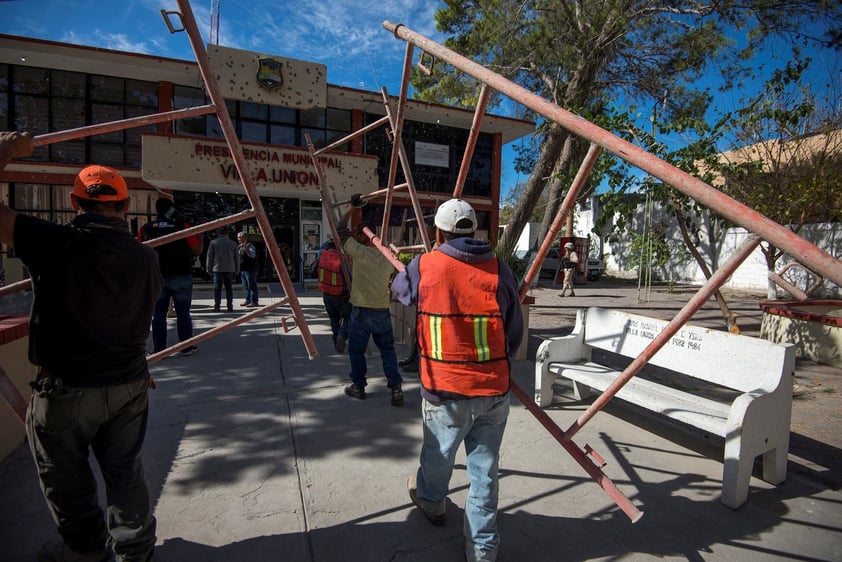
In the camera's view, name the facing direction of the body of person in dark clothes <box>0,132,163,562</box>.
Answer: away from the camera

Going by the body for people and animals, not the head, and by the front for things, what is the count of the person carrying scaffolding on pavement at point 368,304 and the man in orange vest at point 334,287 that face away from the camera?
2

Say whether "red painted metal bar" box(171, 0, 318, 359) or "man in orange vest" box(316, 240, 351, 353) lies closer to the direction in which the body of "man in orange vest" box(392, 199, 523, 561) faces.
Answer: the man in orange vest

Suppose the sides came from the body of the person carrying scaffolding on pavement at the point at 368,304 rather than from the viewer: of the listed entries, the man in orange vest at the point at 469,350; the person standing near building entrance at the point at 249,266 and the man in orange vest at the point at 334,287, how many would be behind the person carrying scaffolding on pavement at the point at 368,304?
1

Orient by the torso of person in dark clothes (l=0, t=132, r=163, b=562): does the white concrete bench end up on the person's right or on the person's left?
on the person's right

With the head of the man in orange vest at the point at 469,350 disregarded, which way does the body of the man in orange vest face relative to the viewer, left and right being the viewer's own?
facing away from the viewer

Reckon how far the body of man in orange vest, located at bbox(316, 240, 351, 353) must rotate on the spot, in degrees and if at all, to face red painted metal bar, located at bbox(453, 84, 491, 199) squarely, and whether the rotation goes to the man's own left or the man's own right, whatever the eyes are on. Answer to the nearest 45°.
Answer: approximately 180°

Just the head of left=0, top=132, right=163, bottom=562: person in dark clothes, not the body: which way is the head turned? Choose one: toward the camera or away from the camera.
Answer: away from the camera

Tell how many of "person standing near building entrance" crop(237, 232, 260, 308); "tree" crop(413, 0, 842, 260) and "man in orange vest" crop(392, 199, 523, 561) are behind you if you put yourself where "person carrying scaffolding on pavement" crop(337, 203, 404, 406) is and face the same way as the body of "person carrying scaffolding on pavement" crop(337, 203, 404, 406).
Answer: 1

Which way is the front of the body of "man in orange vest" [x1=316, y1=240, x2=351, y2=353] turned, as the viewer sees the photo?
away from the camera
